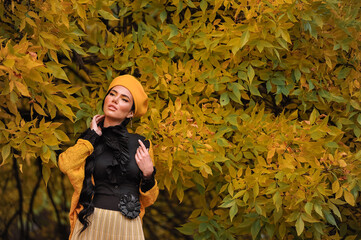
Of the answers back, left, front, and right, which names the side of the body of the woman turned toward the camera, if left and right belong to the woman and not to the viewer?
front

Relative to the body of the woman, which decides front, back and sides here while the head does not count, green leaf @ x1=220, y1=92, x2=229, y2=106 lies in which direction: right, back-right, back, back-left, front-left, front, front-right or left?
back-left

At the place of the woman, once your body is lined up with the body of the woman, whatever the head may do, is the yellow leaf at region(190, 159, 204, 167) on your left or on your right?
on your left
